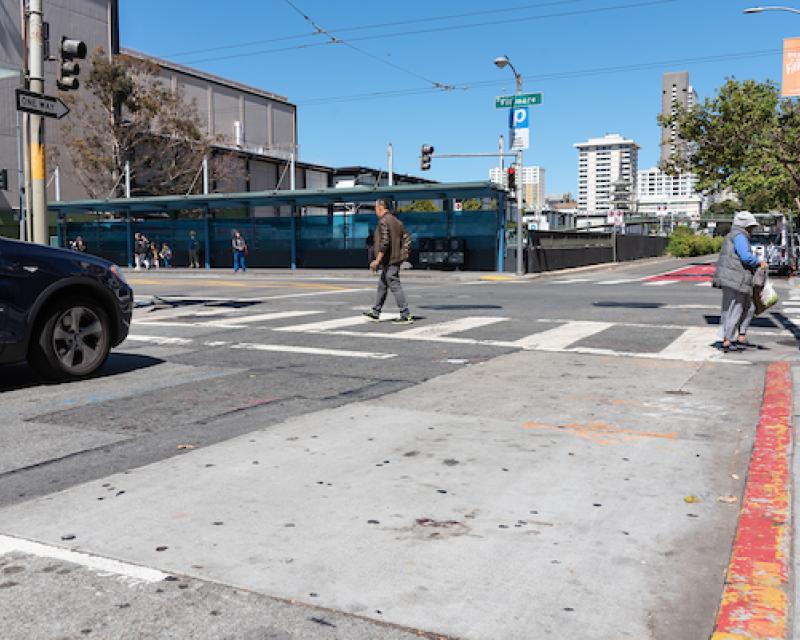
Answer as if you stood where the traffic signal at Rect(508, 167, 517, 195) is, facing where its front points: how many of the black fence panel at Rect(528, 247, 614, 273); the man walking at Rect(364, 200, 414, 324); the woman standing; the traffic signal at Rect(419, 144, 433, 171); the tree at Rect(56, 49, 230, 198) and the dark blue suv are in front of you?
3

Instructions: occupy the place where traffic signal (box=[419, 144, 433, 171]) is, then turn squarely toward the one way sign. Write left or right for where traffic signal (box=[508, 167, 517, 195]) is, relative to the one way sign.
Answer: left

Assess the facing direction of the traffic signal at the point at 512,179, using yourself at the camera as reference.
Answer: facing the viewer

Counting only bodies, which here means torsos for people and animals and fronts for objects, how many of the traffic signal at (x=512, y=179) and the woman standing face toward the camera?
1

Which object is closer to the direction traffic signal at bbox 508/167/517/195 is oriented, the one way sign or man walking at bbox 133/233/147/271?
the one way sign

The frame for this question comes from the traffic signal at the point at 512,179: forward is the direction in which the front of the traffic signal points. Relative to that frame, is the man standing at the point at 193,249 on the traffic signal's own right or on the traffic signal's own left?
on the traffic signal's own right

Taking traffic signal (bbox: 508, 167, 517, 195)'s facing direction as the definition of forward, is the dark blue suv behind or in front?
in front

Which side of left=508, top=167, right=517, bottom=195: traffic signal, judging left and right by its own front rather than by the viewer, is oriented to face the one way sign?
front

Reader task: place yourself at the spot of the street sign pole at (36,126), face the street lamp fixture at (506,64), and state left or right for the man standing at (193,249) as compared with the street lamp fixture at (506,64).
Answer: left

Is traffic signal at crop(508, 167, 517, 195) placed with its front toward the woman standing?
yes
